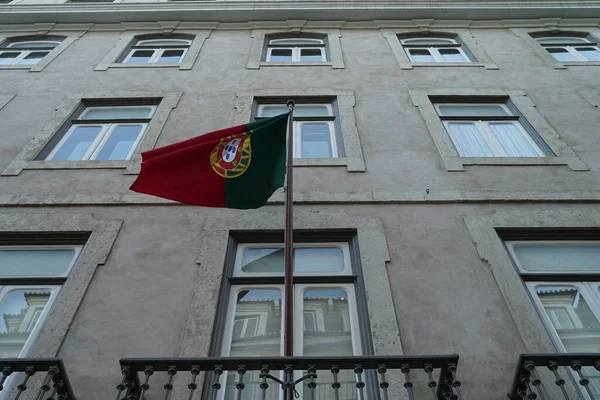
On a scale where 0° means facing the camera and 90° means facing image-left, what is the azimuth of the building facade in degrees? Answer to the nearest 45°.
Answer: approximately 0°
